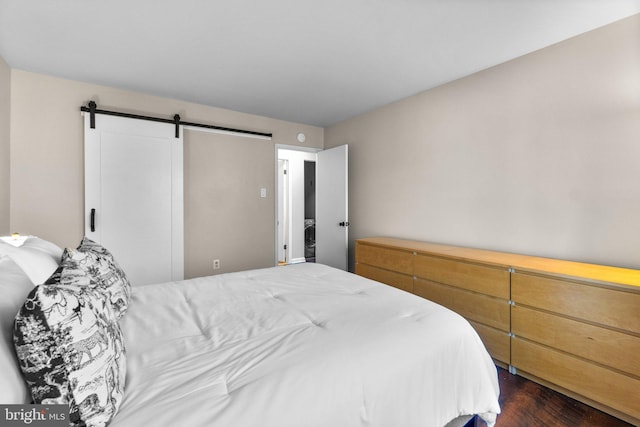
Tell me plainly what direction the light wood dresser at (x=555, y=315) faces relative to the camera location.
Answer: facing the viewer and to the left of the viewer

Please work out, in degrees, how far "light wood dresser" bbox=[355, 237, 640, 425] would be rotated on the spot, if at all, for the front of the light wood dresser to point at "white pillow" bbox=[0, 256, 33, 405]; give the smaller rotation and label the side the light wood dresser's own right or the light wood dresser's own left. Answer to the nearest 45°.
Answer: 0° — it already faces it

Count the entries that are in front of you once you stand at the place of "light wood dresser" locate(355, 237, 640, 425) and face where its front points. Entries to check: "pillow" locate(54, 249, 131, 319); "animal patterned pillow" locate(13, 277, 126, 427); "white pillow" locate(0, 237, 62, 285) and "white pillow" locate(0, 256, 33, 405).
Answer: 4

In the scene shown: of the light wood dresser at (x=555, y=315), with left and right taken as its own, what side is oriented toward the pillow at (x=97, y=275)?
front

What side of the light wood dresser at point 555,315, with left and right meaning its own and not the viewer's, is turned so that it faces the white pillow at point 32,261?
front

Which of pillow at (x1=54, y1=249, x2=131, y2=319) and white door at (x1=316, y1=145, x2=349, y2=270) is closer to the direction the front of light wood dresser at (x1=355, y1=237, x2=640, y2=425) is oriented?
the pillow

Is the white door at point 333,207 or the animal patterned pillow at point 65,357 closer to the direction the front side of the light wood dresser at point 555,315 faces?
the animal patterned pillow

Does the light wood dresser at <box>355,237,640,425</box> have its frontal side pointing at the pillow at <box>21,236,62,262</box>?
yes

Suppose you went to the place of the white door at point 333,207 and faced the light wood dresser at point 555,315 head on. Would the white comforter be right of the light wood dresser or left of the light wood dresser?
right

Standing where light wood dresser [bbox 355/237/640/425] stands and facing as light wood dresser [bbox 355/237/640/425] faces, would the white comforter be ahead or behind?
ahead

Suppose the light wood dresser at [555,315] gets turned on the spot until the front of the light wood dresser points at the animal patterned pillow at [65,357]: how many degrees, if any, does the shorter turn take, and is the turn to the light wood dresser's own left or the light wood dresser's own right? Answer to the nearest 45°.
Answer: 0° — it already faces it
